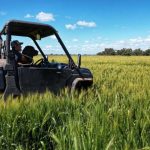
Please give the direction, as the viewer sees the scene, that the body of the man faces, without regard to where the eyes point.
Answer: to the viewer's right
